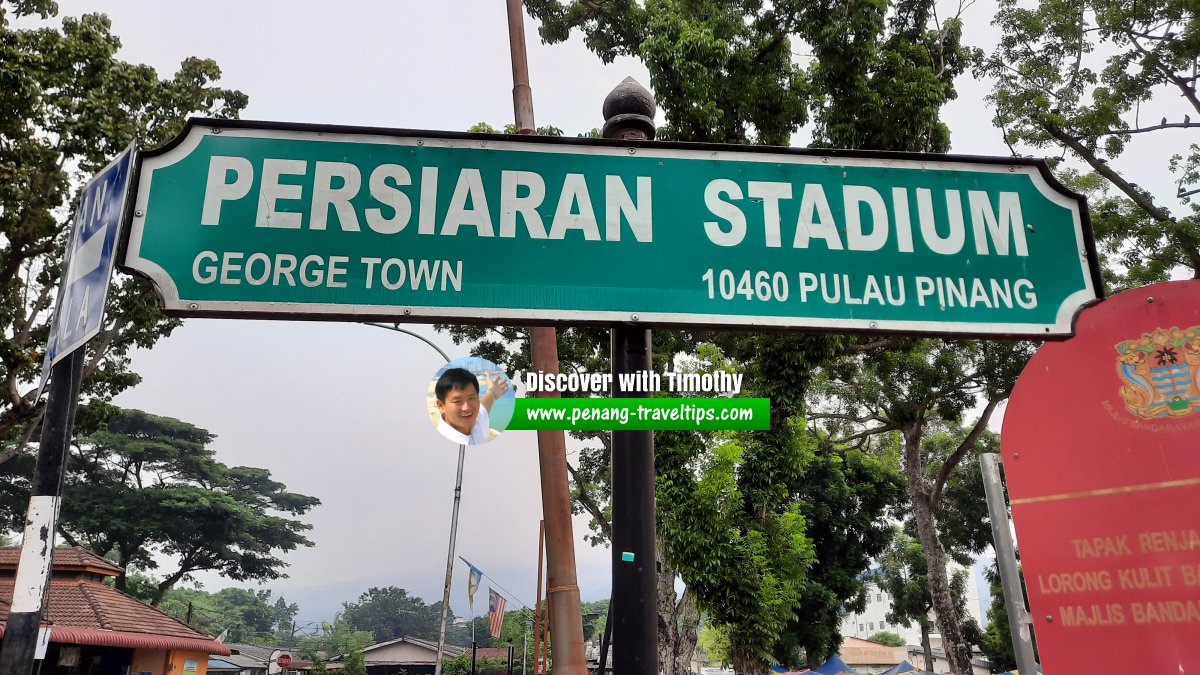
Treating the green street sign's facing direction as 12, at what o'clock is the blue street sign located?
The blue street sign is roughly at 3 o'clock from the green street sign.

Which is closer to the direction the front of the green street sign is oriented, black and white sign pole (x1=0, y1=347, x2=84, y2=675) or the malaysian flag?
the black and white sign pole

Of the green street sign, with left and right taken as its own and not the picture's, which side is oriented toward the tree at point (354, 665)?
back

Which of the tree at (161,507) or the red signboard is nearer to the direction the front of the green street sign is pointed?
the red signboard

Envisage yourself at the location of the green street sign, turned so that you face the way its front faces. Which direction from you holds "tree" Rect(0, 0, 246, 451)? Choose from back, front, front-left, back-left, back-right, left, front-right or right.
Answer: back-right

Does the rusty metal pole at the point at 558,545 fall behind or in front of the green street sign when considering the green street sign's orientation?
behind

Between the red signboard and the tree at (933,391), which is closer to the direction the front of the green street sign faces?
the red signboard

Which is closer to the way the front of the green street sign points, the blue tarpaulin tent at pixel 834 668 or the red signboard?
the red signboard

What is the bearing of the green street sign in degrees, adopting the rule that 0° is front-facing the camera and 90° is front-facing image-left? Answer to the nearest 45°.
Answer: approximately 0°

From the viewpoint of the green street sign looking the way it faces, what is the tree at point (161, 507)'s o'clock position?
The tree is roughly at 5 o'clock from the green street sign.
